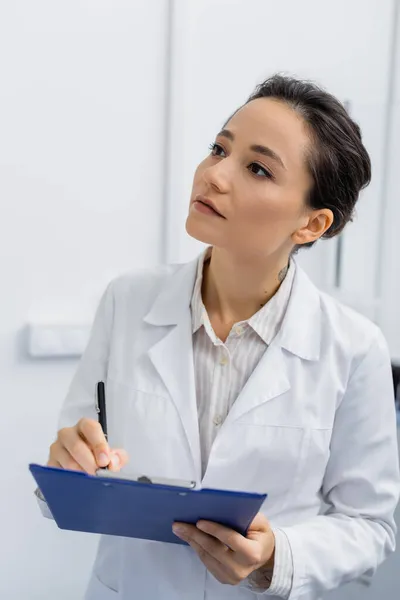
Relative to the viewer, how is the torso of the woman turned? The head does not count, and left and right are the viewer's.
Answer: facing the viewer and to the left of the viewer

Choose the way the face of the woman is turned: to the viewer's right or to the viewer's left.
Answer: to the viewer's left
